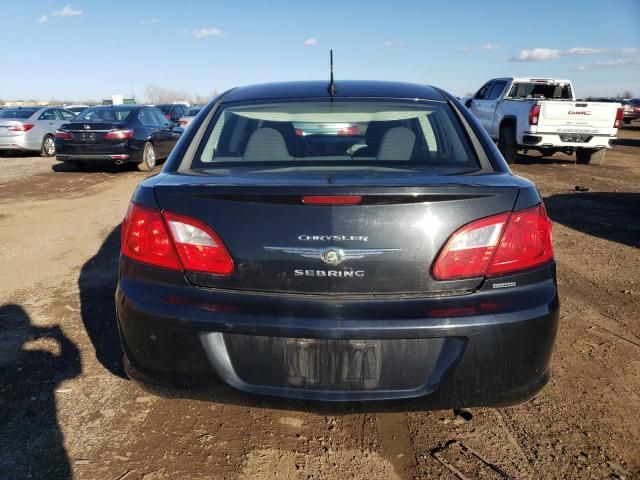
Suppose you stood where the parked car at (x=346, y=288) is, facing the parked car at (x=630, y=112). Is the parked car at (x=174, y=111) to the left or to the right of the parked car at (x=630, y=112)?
left

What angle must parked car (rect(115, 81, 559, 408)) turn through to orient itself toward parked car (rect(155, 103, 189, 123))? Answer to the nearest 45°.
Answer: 0° — it already faces it

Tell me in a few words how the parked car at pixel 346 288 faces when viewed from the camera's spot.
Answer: facing away from the viewer

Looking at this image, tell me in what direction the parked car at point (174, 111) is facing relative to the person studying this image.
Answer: facing away from the viewer and to the right of the viewer

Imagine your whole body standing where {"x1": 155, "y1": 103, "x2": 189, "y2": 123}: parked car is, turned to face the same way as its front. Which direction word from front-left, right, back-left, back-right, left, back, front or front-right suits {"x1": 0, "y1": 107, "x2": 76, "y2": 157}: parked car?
back

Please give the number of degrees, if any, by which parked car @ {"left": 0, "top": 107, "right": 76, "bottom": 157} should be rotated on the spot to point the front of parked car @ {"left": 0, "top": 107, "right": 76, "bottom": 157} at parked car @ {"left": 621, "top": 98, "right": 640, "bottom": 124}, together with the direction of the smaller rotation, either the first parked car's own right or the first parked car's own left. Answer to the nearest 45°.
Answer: approximately 45° to the first parked car's own right

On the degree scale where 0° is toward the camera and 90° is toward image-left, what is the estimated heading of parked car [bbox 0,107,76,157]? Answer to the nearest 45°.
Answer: approximately 225°

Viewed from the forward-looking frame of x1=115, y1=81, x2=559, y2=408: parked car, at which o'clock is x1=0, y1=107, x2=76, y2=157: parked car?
x1=0, y1=107, x2=76, y2=157: parked car is roughly at 11 o'clock from x1=115, y1=81, x2=559, y2=408: parked car.

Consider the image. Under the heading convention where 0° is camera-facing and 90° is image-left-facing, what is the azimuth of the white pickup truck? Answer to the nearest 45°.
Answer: approximately 135°

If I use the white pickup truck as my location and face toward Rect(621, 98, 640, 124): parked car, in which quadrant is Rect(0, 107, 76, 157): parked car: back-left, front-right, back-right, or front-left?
back-left

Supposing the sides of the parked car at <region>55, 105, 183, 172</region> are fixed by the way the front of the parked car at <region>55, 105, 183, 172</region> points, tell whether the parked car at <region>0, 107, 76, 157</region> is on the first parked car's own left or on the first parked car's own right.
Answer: on the first parked car's own left
